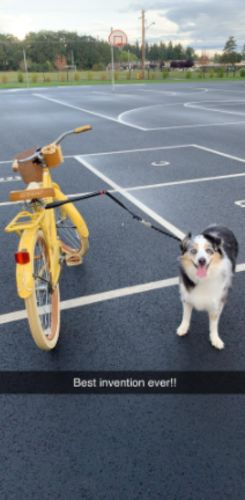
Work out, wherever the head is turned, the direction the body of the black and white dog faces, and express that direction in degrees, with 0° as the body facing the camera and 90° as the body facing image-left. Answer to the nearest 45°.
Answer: approximately 0°

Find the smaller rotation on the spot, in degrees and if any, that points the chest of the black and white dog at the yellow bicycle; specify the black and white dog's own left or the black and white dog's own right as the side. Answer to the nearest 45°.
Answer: approximately 90° to the black and white dog's own right

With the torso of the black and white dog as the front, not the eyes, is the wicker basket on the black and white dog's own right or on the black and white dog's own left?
on the black and white dog's own right
